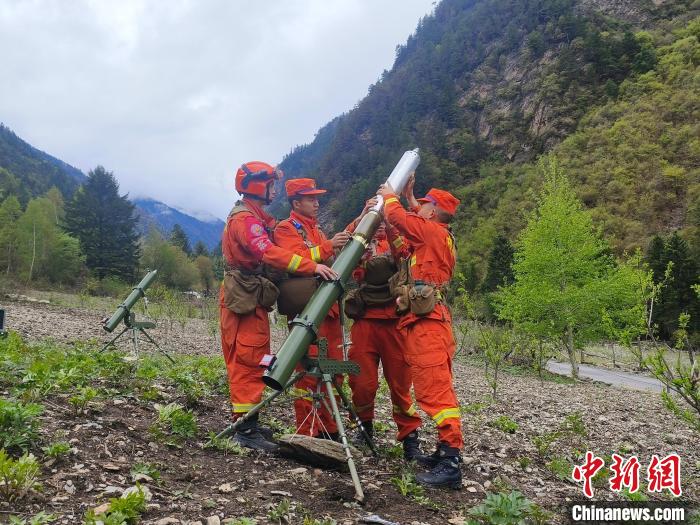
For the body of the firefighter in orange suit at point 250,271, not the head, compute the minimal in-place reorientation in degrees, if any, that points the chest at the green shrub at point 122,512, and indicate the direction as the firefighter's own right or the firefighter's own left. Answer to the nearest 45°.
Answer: approximately 90° to the firefighter's own right

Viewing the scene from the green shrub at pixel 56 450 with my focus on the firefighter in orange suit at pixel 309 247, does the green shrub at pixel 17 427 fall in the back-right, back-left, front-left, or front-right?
back-left

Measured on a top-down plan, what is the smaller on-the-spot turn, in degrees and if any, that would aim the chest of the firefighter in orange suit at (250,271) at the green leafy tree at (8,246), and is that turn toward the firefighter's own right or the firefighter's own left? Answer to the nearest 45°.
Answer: approximately 135° to the firefighter's own left

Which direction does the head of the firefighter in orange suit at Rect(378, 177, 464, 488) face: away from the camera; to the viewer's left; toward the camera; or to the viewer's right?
to the viewer's left

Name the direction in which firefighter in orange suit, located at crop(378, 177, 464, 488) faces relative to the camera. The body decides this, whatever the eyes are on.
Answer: to the viewer's left

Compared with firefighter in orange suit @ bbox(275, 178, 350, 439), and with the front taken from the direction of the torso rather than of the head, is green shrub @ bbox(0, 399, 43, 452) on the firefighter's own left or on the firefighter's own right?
on the firefighter's own right

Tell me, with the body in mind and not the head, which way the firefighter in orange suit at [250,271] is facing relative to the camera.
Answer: to the viewer's right

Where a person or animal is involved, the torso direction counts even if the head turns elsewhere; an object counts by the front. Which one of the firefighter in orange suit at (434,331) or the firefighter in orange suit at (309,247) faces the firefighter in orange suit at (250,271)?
the firefighter in orange suit at (434,331)

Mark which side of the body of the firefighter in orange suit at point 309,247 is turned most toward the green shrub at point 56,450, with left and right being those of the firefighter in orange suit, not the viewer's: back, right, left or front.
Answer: right

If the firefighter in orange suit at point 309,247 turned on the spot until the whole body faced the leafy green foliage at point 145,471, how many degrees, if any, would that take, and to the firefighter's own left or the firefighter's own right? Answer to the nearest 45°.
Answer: approximately 90° to the firefighter's own right

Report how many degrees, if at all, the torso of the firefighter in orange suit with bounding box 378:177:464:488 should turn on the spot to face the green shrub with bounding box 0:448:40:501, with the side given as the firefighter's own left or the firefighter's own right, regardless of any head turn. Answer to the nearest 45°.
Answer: approximately 45° to the firefighter's own left

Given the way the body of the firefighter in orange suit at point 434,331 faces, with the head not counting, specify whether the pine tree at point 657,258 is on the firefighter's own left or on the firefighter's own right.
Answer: on the firefighter's own right

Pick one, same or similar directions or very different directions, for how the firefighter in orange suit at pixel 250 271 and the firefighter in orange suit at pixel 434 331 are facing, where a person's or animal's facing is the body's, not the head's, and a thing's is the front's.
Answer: very different directions

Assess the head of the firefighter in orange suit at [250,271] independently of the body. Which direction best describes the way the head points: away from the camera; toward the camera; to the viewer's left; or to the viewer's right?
to the viewer's right
